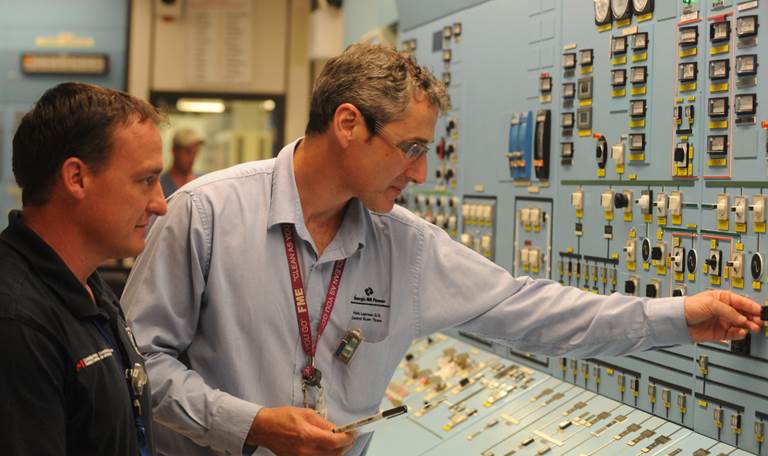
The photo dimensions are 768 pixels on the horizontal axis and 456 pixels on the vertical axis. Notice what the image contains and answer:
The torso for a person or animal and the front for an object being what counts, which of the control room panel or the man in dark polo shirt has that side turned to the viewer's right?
the man in dark polo shirt

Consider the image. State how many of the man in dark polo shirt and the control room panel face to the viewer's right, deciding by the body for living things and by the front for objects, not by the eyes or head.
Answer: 1

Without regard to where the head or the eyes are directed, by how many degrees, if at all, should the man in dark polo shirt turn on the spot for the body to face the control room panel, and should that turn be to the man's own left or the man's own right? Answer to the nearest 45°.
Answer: approximately 45° to the man's own left

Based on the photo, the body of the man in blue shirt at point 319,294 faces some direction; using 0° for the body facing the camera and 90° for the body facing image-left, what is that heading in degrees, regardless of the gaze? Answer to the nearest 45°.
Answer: approximately 315°

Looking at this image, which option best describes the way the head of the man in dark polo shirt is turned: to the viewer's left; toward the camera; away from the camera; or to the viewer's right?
to the viewer's right

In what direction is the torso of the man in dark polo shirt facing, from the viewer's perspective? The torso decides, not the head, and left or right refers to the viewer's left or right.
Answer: facing to the right of the viewer

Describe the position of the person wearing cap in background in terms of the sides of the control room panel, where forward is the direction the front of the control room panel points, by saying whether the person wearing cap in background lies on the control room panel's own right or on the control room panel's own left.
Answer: on the control room panel's own right

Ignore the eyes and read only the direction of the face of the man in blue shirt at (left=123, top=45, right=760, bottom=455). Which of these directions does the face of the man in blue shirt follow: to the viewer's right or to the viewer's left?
to the viewer's right

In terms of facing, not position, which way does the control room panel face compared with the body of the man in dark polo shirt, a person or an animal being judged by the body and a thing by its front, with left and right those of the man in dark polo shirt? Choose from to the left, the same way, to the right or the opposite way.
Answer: the opposite way

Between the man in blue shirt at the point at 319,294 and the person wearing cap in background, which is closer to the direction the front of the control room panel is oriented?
the man in blue shirt
